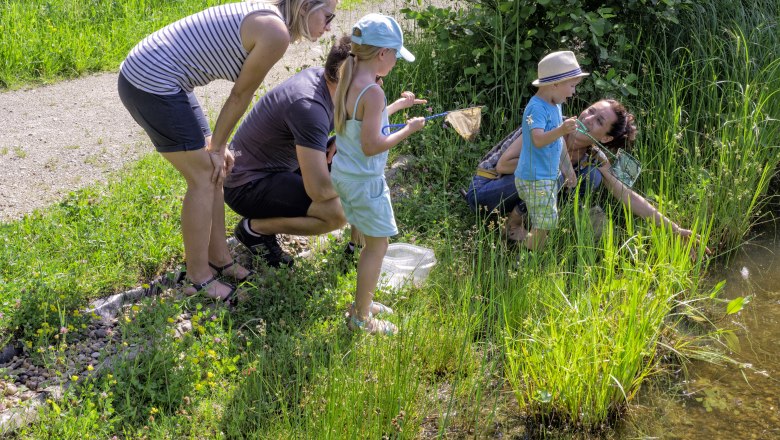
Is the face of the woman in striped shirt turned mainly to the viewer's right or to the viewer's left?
to the viewer's right

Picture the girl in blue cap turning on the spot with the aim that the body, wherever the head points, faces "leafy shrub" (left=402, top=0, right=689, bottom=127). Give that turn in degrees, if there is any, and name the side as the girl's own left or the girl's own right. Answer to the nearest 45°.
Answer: approximately 45° to the girl's own left

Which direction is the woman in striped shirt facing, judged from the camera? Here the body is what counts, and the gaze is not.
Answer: to the viewer's right

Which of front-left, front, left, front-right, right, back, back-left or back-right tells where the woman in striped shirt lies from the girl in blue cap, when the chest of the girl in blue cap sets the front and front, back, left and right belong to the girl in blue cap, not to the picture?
back

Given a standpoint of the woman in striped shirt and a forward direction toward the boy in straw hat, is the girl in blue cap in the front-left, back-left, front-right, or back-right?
front-right

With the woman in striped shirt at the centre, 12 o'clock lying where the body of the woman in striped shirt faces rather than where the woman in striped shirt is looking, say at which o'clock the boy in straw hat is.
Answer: The boy in straw hat is roughly at 12 o'clock from the woman in striped shirt.
